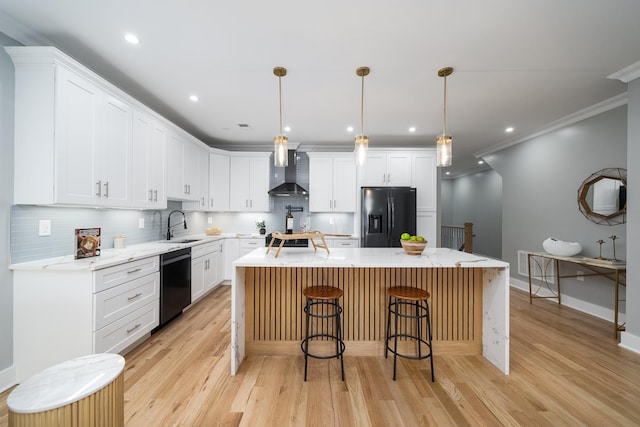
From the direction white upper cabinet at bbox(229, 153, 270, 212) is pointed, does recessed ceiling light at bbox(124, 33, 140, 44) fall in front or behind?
in front

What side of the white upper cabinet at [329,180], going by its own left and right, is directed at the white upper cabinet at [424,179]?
left

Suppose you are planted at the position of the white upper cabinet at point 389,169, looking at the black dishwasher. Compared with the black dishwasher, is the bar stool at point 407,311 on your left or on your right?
left

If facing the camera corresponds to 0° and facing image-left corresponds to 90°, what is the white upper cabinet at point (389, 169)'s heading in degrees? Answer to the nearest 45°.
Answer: approximately 0°

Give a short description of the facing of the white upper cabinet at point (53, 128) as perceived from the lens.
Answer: facing the viewer and to the right of the viewer

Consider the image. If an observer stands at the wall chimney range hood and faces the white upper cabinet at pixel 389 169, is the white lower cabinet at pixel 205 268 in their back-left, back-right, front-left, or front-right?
back-right

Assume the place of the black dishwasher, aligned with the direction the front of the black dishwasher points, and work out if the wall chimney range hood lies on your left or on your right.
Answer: on your left

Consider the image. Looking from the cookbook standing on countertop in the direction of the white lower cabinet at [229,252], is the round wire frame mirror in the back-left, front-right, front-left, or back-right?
front-right

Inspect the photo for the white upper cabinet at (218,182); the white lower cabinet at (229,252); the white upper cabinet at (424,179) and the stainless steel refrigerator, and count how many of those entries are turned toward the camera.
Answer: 4

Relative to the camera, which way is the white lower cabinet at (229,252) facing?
toward the camera

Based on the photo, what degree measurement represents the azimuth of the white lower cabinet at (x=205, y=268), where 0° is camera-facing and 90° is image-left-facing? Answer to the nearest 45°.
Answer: approximately 315°

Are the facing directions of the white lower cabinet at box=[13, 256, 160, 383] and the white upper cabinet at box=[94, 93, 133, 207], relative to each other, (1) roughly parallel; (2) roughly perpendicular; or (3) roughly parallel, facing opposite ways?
roughly parallel

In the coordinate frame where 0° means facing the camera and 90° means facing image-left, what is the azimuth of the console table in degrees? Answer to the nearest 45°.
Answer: approximately 45°

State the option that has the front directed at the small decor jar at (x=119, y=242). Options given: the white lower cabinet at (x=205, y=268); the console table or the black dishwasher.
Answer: the console table

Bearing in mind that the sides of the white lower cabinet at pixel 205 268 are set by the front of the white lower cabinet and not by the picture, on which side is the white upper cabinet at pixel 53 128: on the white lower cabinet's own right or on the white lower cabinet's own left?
on the white lower cabinet's own right

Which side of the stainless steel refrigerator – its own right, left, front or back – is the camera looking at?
front

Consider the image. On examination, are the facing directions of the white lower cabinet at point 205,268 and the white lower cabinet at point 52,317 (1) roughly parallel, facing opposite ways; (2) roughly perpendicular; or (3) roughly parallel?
roughly parallel

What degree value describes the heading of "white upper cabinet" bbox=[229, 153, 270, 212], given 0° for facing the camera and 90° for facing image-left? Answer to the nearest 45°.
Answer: approximately 0°

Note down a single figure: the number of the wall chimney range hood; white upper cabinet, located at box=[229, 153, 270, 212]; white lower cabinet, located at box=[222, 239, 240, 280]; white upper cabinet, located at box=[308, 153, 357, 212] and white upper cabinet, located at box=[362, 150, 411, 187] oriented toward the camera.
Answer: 5

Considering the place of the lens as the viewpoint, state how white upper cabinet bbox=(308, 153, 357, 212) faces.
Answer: facing the viewer
